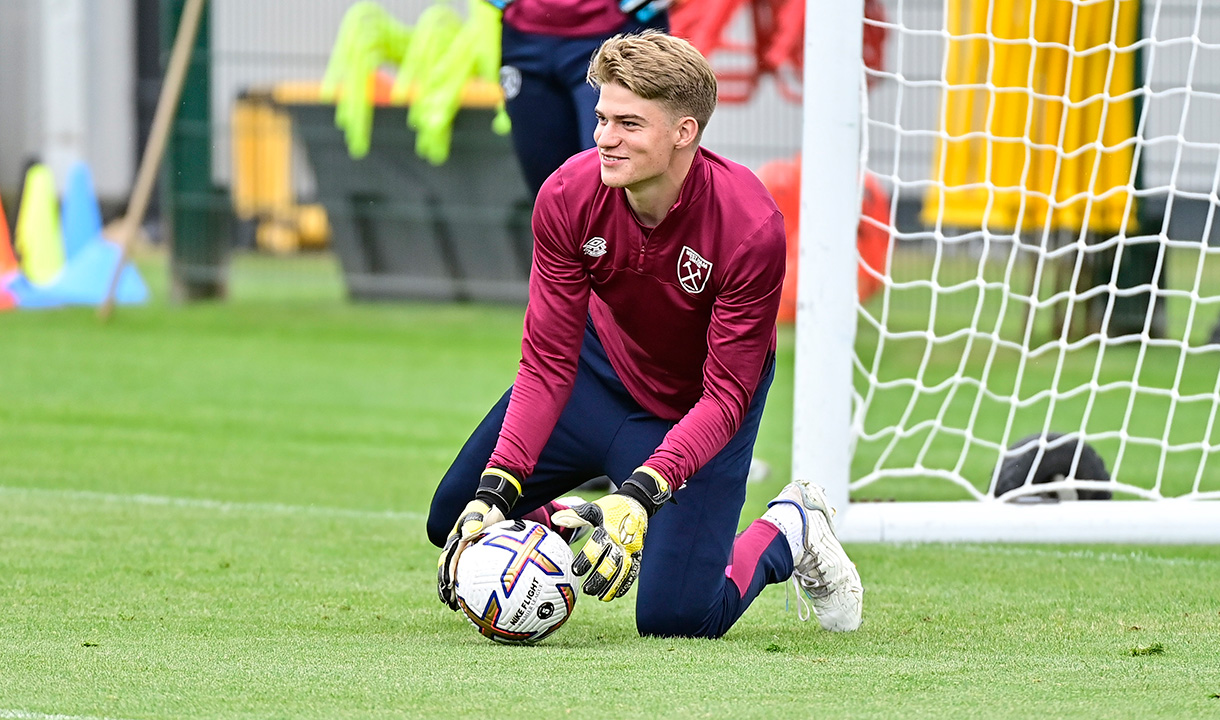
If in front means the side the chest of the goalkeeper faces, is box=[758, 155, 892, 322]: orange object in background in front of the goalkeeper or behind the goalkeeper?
behind

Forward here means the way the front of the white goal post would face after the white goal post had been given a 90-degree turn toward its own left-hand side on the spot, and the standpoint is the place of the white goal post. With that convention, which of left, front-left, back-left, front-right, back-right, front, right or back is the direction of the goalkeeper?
front

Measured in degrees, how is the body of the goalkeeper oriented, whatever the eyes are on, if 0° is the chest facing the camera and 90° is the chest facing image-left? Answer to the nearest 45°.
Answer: approximately 45°

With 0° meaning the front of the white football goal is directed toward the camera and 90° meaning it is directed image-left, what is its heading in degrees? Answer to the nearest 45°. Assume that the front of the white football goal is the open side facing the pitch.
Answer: approximately 90°
